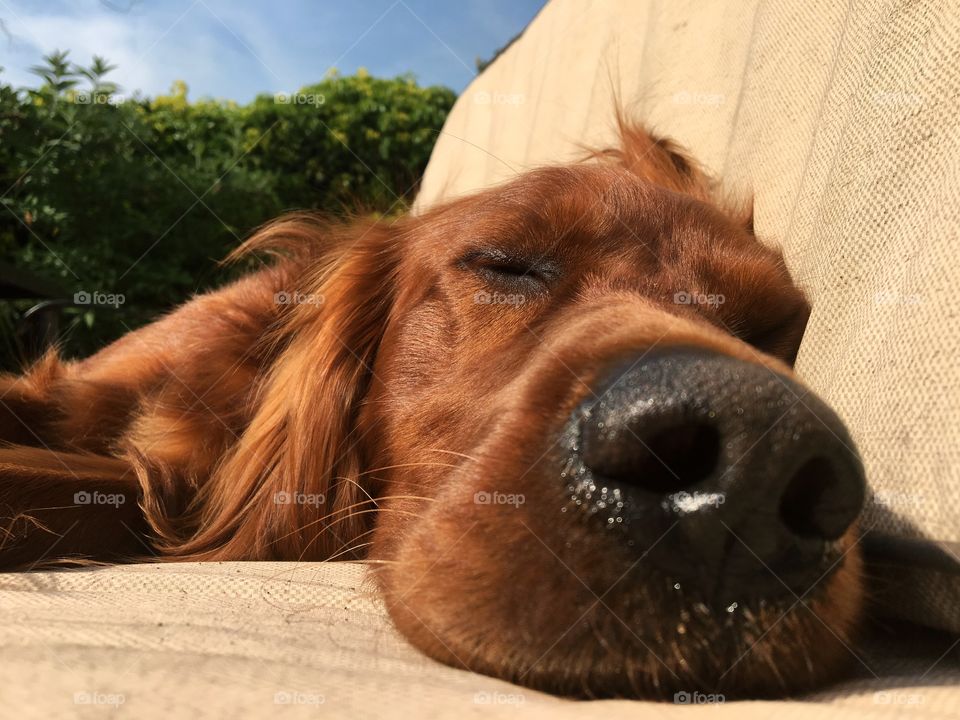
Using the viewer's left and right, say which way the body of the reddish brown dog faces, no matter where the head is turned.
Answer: facing the viewer and to the right of the viewer
